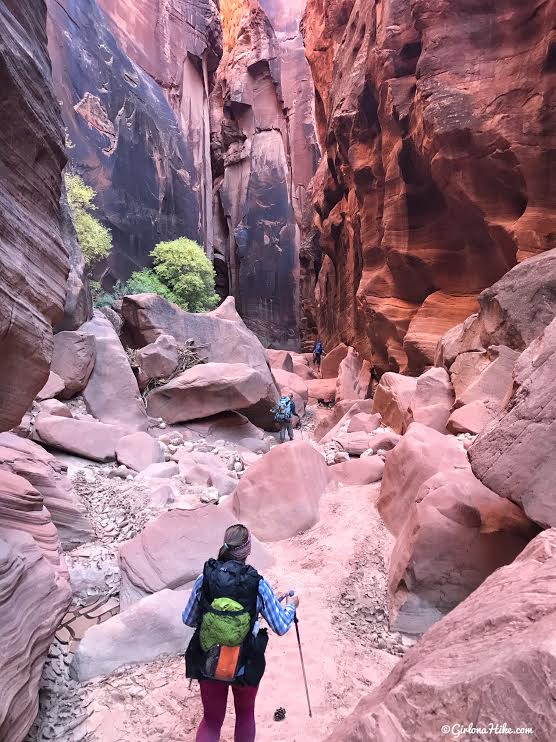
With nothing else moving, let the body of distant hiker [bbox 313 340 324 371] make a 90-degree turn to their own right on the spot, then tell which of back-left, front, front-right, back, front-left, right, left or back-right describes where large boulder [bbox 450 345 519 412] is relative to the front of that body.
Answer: right

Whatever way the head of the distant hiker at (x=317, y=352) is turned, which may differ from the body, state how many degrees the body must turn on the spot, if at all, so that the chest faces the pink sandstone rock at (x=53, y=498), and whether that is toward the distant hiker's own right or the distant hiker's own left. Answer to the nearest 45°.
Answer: approximately 180°

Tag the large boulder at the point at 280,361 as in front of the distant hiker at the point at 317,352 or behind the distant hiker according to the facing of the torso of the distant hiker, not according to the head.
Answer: behind

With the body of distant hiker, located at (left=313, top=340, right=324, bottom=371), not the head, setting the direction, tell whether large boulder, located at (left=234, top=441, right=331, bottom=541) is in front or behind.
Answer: behind

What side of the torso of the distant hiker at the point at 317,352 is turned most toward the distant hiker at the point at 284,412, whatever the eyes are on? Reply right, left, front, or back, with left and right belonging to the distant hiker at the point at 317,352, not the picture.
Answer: back

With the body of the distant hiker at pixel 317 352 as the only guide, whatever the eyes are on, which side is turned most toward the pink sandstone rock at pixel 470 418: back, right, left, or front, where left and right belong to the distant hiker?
back

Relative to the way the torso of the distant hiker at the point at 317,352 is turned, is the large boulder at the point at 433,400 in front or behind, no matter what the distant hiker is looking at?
behind

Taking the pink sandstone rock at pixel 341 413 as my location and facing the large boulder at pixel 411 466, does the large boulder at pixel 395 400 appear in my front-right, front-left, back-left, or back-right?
front-left

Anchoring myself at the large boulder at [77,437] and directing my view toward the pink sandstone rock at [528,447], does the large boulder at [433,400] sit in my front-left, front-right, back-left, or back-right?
front-left

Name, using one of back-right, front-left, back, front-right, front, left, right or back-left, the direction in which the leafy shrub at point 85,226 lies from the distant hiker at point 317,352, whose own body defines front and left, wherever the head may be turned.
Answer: back-left

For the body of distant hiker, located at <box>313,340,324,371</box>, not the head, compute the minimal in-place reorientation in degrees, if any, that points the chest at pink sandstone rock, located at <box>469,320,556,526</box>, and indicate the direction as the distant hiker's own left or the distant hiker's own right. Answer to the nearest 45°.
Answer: approximately 180°

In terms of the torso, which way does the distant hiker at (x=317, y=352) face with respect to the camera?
away from the camera

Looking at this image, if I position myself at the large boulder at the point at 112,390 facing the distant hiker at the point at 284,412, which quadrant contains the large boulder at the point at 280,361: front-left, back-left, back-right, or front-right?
front-left

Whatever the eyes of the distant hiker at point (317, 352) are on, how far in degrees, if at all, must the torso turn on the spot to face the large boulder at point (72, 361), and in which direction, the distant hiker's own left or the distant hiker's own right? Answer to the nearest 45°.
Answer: approximately 180°

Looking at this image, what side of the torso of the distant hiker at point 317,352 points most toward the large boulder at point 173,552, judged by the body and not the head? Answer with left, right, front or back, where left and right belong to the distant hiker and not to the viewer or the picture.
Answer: back

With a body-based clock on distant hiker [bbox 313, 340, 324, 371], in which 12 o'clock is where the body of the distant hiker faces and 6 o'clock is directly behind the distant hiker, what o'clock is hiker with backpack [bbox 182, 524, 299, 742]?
The hiker with backpack is roughly at 6 o'clock from the distant hiker.
